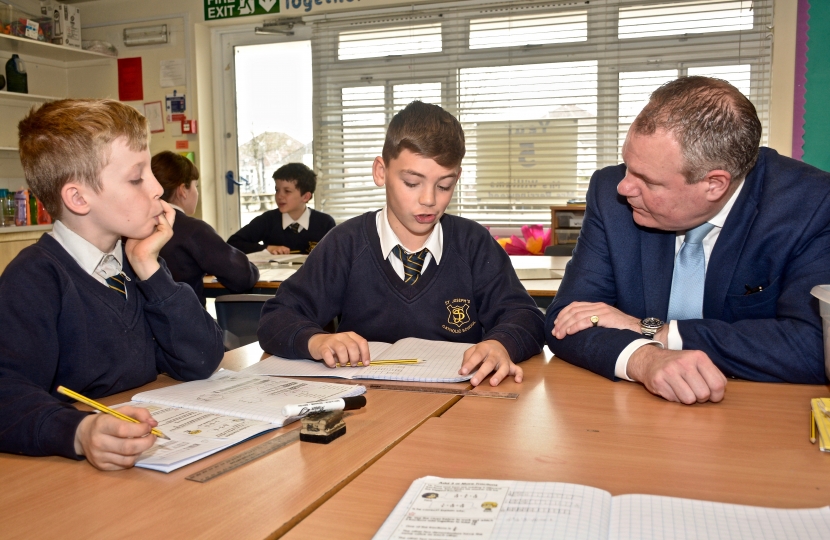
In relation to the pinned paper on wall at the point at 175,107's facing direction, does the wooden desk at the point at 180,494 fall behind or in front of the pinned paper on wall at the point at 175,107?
in front

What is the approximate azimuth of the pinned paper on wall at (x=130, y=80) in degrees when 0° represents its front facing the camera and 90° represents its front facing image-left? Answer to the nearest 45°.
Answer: approximately 0°

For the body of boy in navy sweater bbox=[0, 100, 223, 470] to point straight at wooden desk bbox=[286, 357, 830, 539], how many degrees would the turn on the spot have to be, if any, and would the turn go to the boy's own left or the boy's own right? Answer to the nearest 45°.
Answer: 0° — they already face it

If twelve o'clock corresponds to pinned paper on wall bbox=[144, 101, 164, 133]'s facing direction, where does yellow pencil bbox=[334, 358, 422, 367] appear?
The yellow pencil is roughly at 12 o'clock from the pinned paper on wall.

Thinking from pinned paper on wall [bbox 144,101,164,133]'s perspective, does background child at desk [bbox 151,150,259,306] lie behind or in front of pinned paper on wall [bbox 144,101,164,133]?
in front

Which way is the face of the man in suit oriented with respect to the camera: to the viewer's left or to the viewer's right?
to the viewer's left
